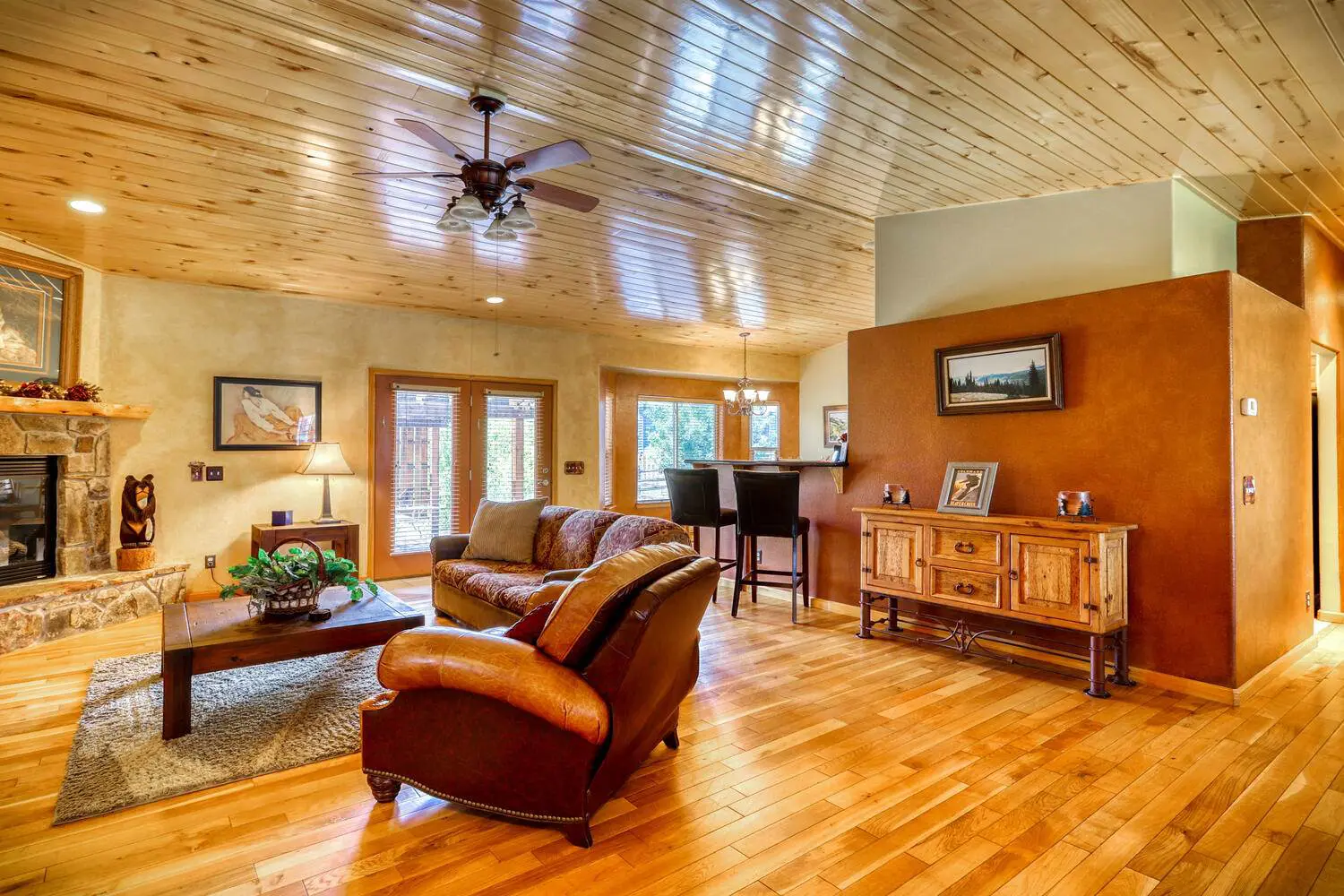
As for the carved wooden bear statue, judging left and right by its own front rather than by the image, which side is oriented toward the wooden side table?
left

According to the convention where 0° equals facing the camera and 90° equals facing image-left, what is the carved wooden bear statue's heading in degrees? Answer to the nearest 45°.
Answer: approximately 0°

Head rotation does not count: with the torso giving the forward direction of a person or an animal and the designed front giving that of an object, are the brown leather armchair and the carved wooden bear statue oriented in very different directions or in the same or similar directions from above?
very different directions

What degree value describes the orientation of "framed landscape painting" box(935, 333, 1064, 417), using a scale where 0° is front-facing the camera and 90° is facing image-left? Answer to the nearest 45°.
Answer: approximately 45°

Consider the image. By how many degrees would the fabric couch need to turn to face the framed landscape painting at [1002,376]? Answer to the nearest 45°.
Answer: approximately 135° to its left

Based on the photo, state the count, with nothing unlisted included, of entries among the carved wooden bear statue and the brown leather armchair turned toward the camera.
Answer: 1
